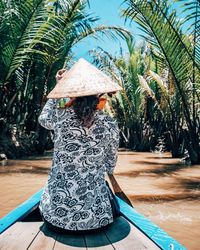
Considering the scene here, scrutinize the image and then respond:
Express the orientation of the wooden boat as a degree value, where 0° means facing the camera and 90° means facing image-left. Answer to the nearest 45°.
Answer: approximately 180°

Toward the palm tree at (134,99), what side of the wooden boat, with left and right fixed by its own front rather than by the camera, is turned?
front

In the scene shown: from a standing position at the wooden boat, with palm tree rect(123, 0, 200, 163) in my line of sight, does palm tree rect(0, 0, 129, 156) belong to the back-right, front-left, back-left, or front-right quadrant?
front-left

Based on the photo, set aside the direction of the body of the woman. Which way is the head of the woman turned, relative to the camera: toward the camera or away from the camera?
away from the camera

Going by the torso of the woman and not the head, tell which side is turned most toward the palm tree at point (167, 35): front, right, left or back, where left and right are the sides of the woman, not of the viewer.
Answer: front

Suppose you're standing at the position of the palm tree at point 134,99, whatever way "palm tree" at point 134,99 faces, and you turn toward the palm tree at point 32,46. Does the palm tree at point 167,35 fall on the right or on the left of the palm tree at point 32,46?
left

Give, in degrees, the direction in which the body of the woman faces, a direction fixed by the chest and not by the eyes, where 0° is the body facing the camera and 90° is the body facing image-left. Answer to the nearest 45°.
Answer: approximately 180°
